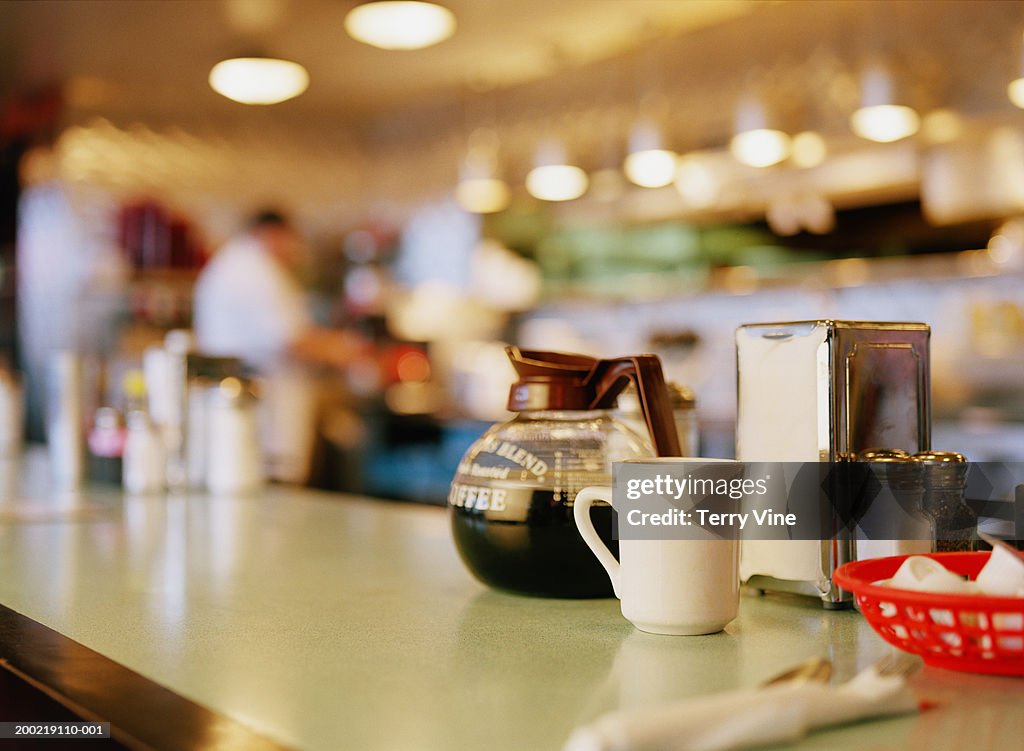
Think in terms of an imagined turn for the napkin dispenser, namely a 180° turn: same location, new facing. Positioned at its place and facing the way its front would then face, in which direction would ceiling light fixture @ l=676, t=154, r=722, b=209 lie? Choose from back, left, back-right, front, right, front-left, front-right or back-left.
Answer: front-left

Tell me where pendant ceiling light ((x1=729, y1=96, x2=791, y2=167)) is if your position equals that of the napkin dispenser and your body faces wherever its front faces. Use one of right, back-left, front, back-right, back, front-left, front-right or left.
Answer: back-right

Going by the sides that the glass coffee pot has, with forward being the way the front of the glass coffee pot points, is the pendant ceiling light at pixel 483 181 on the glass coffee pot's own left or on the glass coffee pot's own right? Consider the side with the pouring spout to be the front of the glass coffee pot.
on the glass coffee pot's own right

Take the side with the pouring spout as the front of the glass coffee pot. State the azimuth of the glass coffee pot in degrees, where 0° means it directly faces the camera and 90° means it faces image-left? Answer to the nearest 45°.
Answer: approximately 90°

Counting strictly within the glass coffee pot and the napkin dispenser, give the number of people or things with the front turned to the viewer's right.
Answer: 0

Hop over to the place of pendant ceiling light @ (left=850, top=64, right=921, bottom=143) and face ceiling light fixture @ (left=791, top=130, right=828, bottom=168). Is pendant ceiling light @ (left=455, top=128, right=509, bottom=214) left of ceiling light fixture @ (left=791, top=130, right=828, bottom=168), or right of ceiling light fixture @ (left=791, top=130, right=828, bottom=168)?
left

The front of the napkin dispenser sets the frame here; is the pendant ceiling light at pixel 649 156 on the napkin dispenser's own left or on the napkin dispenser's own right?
on the napkin dispenser's own right

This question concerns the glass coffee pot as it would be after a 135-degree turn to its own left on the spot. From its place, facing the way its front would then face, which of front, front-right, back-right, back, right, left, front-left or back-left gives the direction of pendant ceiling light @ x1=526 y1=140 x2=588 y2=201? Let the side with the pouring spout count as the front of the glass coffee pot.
back-left

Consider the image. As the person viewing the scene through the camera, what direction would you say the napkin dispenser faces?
facing the viewer and to the left of the viewer

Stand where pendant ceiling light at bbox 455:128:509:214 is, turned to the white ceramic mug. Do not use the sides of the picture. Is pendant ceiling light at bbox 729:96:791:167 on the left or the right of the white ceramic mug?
left

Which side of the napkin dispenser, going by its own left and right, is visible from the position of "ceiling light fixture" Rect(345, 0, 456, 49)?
right

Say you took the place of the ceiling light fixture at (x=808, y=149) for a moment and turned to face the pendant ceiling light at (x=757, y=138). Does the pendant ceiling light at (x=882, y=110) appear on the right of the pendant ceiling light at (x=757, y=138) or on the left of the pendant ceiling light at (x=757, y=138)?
left
